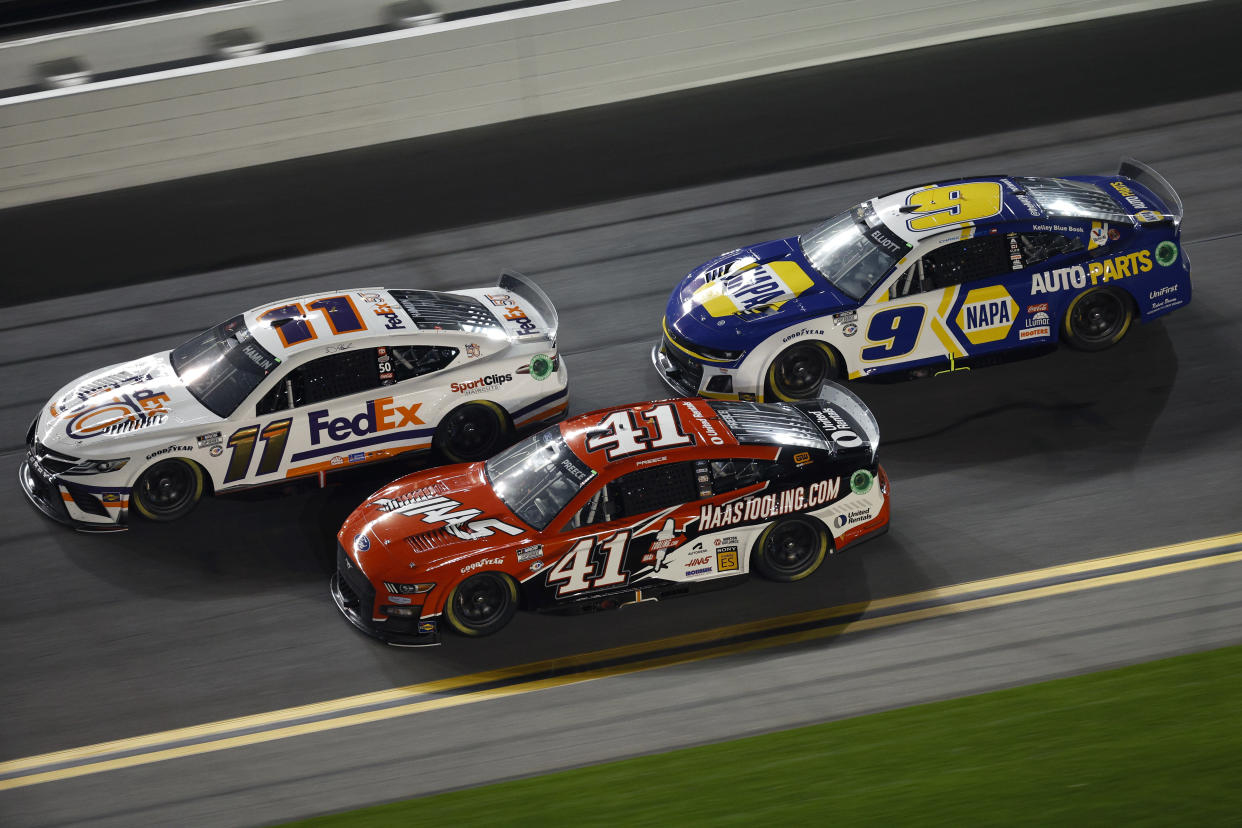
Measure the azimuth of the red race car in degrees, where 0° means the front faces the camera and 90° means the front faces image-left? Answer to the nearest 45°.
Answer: approximately 45°

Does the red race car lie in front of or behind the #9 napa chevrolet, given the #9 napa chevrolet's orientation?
in front

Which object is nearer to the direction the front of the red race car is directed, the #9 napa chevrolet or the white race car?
the white race car

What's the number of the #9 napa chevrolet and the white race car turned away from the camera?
0

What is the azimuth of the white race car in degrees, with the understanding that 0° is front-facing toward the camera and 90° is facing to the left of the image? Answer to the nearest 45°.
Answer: approximately 45°

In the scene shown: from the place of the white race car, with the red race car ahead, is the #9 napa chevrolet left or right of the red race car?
left

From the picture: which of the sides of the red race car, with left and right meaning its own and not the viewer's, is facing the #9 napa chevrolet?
back

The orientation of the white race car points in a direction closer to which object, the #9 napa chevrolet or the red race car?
the red race car
